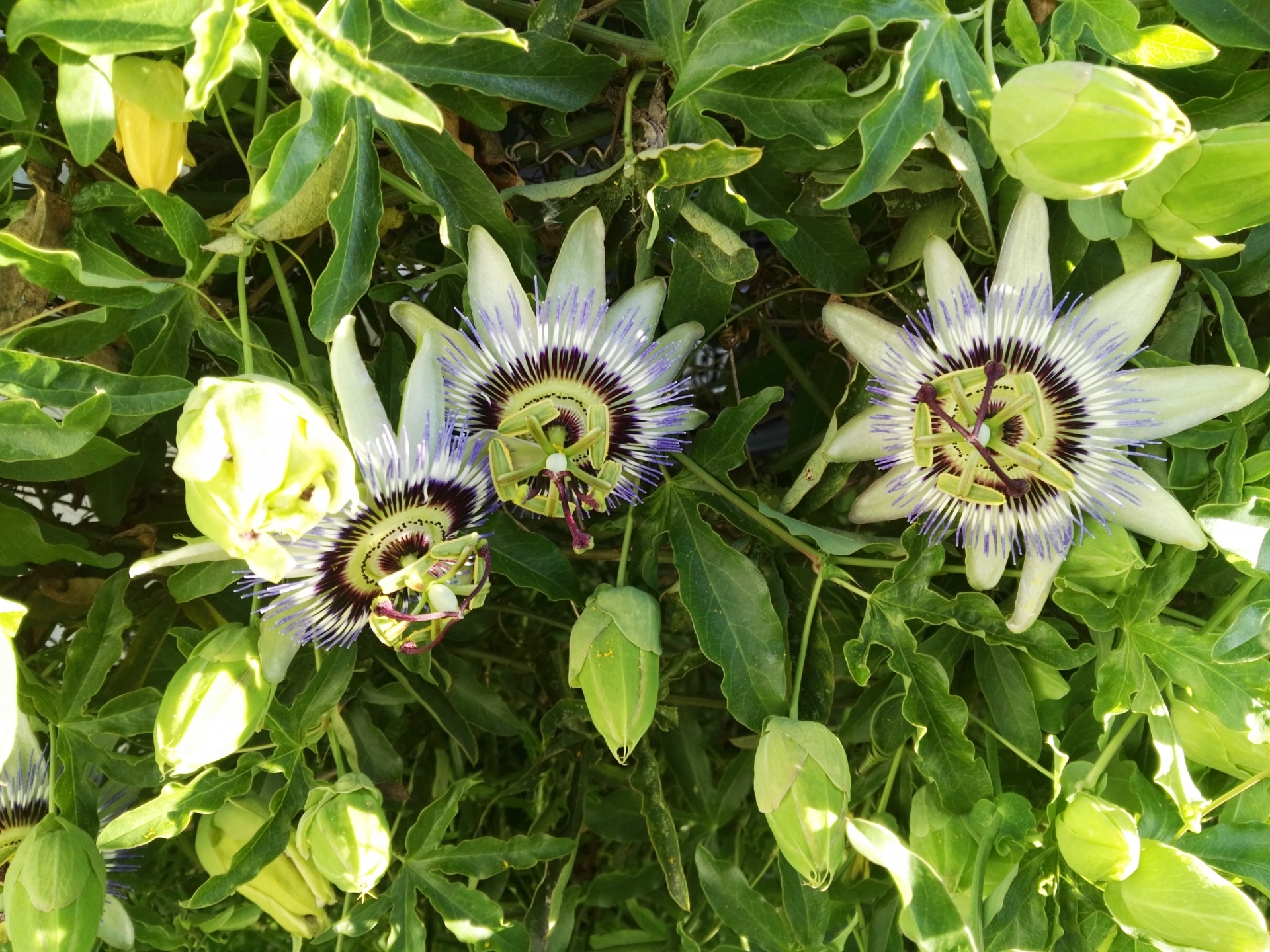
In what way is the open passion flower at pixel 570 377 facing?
toward the camera
